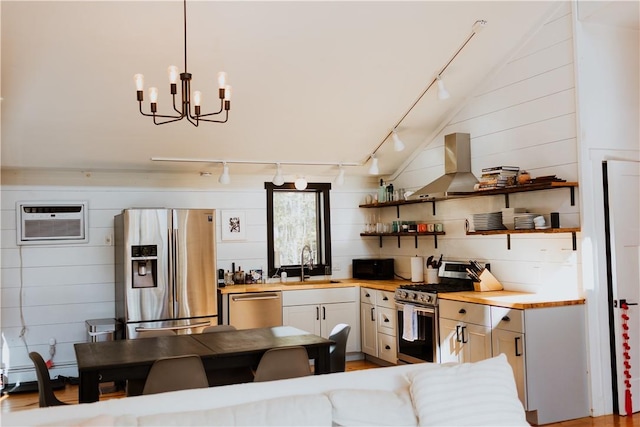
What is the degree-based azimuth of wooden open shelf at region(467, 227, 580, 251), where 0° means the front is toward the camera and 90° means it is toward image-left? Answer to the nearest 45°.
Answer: approximately 45°

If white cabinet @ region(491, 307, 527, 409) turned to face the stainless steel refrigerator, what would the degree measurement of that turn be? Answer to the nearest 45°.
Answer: approximately 45° to its right

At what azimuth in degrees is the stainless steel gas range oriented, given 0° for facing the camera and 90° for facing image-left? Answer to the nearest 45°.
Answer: approximately 45°

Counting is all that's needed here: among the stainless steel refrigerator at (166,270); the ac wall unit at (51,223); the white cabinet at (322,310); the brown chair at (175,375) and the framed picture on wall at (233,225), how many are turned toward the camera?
4

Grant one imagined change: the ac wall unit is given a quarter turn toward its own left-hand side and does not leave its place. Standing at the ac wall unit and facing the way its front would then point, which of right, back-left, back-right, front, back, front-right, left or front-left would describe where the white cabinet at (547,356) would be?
front-right

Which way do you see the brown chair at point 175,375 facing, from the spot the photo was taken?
facing away from the viewer

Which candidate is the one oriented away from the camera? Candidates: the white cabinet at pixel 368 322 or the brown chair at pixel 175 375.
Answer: the brown chair

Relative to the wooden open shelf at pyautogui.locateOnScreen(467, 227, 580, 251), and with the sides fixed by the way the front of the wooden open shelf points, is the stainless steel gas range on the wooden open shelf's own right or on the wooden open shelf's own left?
on the wooden open shelf's own right

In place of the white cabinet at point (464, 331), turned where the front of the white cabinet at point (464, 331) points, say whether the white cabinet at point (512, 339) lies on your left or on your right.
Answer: on your left
